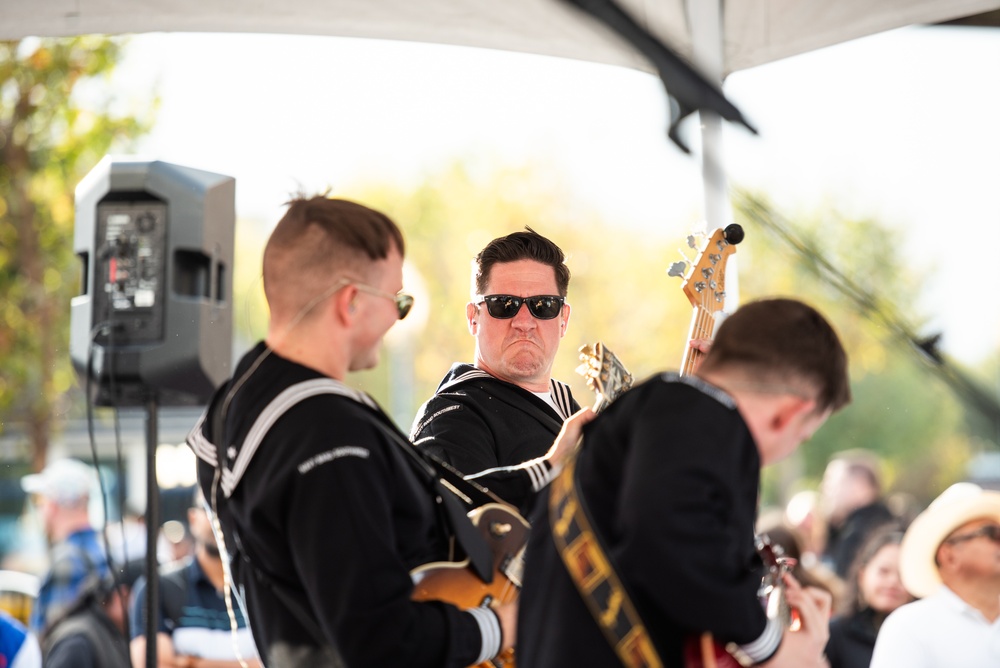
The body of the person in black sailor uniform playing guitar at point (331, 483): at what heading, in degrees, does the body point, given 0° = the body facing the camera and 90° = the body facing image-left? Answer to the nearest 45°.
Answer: approximately 225°

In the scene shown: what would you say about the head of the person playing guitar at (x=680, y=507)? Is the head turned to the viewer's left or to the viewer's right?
to the viewer's right

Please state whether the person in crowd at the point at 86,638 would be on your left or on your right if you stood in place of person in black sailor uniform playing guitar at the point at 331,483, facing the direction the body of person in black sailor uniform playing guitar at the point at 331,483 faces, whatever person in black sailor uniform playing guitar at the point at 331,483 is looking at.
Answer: on your left

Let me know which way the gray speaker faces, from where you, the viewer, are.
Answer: facing away from the viewer and to the right of the viewer

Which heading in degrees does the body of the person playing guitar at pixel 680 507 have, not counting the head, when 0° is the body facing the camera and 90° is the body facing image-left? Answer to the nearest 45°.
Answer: approximately 225°

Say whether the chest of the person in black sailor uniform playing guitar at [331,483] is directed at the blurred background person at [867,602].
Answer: yes
